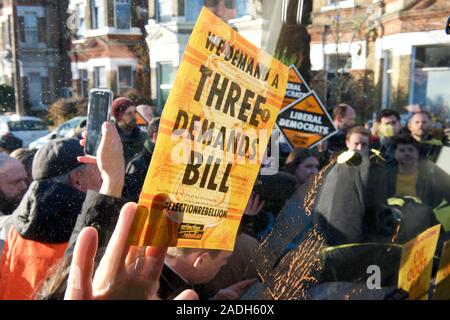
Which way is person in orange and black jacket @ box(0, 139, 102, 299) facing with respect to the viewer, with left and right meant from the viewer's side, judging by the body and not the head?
facing to the right of the viewer

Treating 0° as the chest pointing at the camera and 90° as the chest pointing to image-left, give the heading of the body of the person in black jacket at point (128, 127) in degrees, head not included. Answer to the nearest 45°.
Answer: approximately 315°

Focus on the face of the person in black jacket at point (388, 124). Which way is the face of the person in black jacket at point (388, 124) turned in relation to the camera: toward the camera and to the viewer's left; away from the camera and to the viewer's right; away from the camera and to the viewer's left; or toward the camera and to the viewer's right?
toward the camera and to the viewer's left

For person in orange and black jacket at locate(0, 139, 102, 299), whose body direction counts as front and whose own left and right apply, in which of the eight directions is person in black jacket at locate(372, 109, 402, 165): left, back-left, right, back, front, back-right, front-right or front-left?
front

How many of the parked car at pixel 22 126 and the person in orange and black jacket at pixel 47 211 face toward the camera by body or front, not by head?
0

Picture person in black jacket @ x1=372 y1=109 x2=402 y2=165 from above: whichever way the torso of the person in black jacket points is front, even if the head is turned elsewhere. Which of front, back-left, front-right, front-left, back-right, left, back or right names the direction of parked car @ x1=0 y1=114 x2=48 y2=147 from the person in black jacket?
front-right

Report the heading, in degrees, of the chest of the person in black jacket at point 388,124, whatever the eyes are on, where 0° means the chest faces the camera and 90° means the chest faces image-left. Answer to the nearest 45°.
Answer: approximately 0°

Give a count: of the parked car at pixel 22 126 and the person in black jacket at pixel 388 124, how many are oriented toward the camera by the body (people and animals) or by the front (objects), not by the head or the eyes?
1
